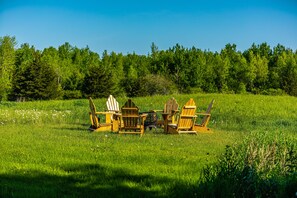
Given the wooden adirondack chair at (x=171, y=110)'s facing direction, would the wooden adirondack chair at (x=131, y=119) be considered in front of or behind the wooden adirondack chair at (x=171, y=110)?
in front

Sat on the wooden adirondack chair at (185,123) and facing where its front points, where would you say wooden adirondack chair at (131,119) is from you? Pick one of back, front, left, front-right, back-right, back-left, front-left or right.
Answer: front-left

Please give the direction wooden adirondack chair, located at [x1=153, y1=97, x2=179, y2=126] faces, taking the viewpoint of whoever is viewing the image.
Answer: facing the viewer and to the left of the viewer

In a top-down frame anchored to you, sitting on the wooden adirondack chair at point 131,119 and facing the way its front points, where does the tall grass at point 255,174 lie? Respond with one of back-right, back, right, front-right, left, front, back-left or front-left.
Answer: back

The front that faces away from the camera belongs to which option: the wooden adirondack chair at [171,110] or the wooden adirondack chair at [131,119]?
the wooden adirondack chair at [131,119]

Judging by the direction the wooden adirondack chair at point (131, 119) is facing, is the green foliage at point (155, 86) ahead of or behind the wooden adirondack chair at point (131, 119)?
ahead

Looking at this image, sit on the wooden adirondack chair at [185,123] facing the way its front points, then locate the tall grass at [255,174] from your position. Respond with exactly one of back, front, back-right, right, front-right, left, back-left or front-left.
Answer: back-left

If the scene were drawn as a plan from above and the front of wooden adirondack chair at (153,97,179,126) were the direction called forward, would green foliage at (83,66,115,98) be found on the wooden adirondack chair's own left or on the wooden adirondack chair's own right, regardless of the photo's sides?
on the wooden adirondack chair's own right

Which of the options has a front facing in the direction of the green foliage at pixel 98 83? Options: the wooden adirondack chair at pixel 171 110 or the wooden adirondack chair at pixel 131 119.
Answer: the wooden adirondack chair at pixel 131 119

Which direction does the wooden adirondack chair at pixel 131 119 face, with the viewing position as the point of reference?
facing away from the viewer

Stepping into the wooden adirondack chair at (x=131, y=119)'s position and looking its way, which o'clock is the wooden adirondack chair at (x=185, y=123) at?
the wooden adirondack chair at (x=185, y=123) is roughly at 3 o'clock from the wooden adirondack chair at (x=131, y=119).

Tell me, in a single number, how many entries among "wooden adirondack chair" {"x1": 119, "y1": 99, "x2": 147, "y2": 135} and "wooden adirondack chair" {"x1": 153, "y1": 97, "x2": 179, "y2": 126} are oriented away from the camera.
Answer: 1

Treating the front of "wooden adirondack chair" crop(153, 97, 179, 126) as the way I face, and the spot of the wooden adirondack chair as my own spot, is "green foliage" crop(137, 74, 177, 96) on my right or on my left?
on my right

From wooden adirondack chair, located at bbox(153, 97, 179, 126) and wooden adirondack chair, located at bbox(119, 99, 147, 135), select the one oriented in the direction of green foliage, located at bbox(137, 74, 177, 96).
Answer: wooden adirondack chair, located at bbox(119, 99, 147, 135)

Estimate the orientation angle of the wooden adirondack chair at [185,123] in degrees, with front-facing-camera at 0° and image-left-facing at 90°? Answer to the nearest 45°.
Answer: approximately 135°

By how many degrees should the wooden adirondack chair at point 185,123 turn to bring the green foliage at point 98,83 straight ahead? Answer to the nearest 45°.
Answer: approximately 45° to its right
